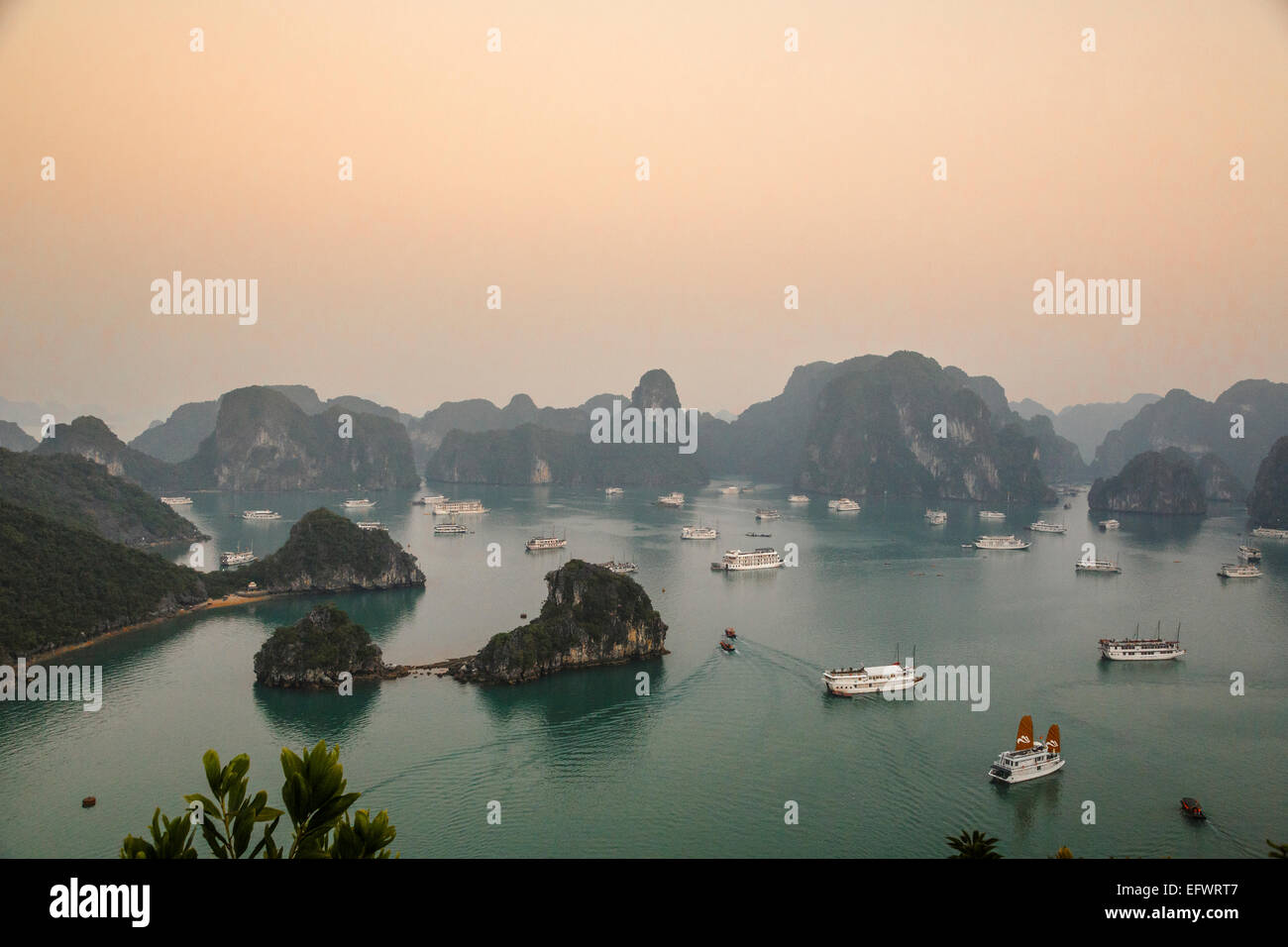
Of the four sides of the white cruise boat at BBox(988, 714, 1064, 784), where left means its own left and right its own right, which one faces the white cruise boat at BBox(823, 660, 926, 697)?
left

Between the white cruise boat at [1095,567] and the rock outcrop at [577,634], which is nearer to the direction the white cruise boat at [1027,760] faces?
the white cruise boat

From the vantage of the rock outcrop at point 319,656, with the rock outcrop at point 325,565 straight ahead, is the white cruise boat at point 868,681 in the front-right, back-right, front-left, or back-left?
back-right
